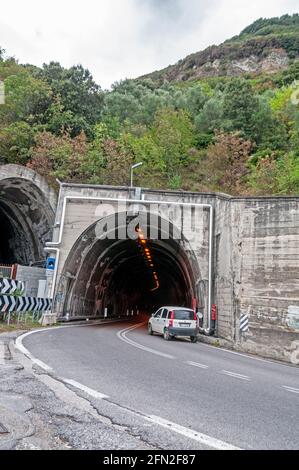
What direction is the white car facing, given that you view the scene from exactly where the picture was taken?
facing away from the viewer and to the left of the viewer

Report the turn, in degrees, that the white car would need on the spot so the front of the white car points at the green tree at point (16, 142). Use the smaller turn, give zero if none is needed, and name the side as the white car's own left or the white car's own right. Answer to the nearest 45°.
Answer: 0° — it already faces it

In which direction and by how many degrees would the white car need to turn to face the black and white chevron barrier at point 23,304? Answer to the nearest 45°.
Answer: approximately 45° to its left

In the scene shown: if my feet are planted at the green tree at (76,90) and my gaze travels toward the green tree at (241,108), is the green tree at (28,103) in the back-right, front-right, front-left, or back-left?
back-right
